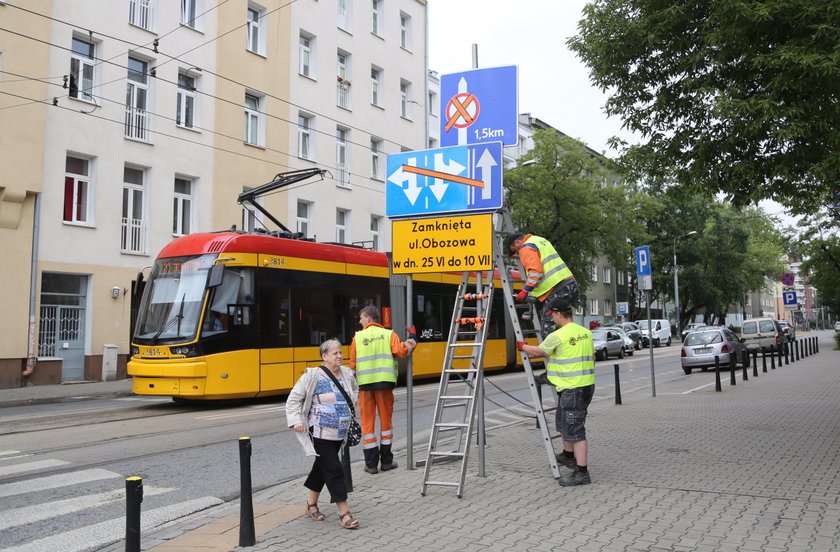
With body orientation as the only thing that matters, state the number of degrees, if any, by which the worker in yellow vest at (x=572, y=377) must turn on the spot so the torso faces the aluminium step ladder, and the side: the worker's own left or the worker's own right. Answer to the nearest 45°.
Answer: approximately 45° to the worker's own left

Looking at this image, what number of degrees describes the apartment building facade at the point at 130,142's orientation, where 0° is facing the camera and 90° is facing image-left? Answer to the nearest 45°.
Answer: approximately 315°

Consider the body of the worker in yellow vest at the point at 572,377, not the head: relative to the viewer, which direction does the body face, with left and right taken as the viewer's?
facing away from the viewer and to the left of the viewer

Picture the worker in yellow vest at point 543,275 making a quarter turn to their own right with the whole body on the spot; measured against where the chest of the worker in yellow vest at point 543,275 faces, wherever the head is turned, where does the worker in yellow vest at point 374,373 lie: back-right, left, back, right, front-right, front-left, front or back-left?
left

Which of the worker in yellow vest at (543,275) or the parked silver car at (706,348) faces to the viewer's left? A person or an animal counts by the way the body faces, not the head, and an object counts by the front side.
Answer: the worker in yellow vest

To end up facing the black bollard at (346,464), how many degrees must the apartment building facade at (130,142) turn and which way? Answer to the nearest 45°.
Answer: approximately 45° to its right

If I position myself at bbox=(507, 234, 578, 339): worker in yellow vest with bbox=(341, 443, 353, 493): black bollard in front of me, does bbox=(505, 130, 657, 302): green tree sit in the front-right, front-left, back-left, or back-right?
back-right

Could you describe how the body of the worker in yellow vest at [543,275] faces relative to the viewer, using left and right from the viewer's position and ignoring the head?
facing to the left of the viewer

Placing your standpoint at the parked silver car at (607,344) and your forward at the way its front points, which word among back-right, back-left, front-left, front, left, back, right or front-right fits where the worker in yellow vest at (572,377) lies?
front-left
